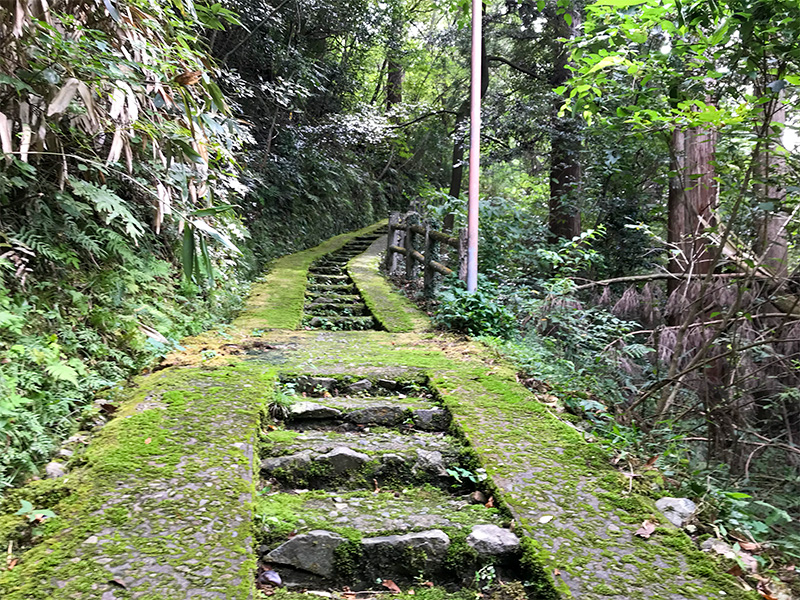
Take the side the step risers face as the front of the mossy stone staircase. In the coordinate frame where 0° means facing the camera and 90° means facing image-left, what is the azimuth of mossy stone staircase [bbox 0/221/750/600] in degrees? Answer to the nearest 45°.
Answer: approximately 0°

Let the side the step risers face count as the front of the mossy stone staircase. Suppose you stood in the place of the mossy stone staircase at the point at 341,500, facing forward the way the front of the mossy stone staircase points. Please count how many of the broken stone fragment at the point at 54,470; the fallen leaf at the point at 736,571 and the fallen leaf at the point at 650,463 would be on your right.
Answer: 1

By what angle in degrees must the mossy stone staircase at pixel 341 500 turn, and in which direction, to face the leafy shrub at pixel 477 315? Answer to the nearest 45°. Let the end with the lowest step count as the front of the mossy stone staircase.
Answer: approximately 180°

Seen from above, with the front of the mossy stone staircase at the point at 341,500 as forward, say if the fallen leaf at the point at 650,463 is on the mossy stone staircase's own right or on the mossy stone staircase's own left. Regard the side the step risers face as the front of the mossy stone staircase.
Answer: on the mossy stone staircase's own left

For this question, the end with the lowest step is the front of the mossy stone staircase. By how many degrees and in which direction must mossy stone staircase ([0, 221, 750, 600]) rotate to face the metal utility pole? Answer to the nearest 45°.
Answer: approximately 180°

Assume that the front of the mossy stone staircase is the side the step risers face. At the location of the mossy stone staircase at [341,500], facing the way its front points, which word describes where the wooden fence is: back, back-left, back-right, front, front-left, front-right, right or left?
back

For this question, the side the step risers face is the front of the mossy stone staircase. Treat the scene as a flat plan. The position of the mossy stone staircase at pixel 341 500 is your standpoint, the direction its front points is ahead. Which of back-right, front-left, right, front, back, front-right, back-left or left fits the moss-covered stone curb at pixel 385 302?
back

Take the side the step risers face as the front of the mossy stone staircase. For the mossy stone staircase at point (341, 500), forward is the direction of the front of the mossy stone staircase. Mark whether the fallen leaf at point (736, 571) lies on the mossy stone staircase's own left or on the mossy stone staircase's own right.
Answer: on the mossy stone staircase's own left

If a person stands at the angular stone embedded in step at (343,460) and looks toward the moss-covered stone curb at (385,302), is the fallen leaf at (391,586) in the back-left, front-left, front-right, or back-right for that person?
back-right

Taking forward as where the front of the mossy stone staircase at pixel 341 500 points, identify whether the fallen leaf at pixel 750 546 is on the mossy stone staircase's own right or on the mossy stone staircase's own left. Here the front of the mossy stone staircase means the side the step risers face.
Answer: on the mossy stone staircase's own left
